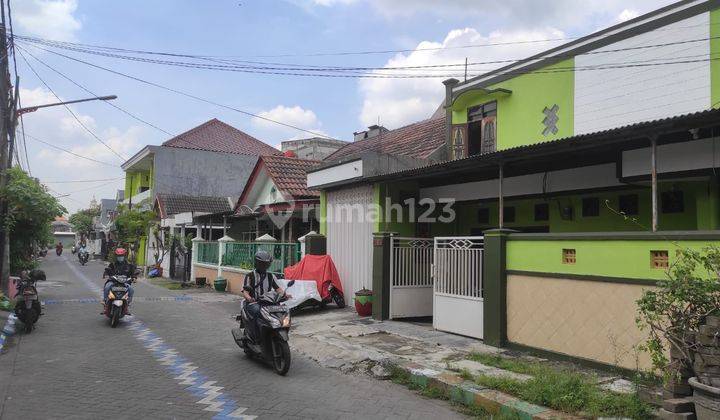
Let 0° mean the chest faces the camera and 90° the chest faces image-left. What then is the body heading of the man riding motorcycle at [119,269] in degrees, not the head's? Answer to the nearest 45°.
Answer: approximately 0°

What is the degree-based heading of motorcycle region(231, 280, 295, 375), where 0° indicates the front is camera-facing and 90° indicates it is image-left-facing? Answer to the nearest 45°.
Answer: approximately 315°

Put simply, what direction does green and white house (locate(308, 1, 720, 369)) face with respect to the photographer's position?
facing the viewer and to the left of the viewer

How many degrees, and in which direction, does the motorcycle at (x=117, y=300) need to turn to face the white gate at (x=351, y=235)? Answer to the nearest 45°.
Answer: approximately 90° to its left

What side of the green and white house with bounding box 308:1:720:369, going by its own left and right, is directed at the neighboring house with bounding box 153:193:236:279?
right

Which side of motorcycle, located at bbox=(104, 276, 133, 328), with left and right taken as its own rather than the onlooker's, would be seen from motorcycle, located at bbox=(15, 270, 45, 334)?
right

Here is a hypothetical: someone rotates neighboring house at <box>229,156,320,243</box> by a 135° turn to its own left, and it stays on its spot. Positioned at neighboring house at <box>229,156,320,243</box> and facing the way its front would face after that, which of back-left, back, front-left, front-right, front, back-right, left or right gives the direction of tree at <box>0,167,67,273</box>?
back-right

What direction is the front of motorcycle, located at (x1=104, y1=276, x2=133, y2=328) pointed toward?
toward the camera
